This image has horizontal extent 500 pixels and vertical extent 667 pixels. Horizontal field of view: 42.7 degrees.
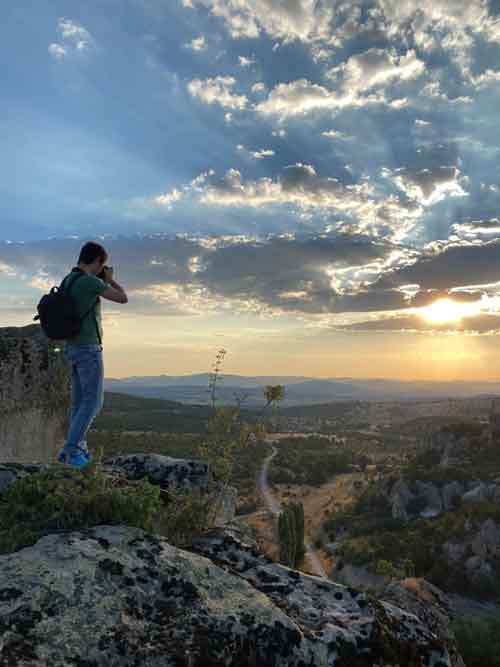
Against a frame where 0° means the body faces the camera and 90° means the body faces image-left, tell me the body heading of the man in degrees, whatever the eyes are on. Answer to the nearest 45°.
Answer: approximately 270°

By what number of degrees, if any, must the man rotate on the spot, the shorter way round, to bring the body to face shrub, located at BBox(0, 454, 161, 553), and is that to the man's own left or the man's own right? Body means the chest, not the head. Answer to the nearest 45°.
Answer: approximately 90° to the man's own right

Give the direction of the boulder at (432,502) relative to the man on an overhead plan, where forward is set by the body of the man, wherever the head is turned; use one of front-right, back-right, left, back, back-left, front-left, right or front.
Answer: front-left

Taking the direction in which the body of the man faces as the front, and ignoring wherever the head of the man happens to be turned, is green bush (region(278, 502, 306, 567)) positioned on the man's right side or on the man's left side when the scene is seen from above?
on the man's left side

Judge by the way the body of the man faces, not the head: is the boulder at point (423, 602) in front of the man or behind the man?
in front

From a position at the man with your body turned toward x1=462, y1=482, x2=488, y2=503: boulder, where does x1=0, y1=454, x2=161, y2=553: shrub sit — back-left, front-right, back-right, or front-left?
back-right

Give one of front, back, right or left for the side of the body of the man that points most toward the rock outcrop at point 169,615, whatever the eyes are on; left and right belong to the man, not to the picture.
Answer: right

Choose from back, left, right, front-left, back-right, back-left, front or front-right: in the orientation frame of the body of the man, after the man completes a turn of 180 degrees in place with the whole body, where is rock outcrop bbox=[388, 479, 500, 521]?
back-right
